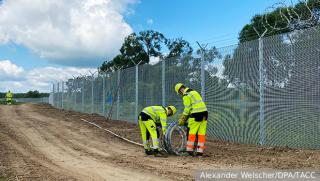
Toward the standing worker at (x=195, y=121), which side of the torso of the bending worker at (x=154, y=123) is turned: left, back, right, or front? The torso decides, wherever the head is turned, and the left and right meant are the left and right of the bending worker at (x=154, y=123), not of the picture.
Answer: front

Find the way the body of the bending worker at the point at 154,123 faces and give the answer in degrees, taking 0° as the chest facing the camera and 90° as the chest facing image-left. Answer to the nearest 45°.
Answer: approximately 270°
